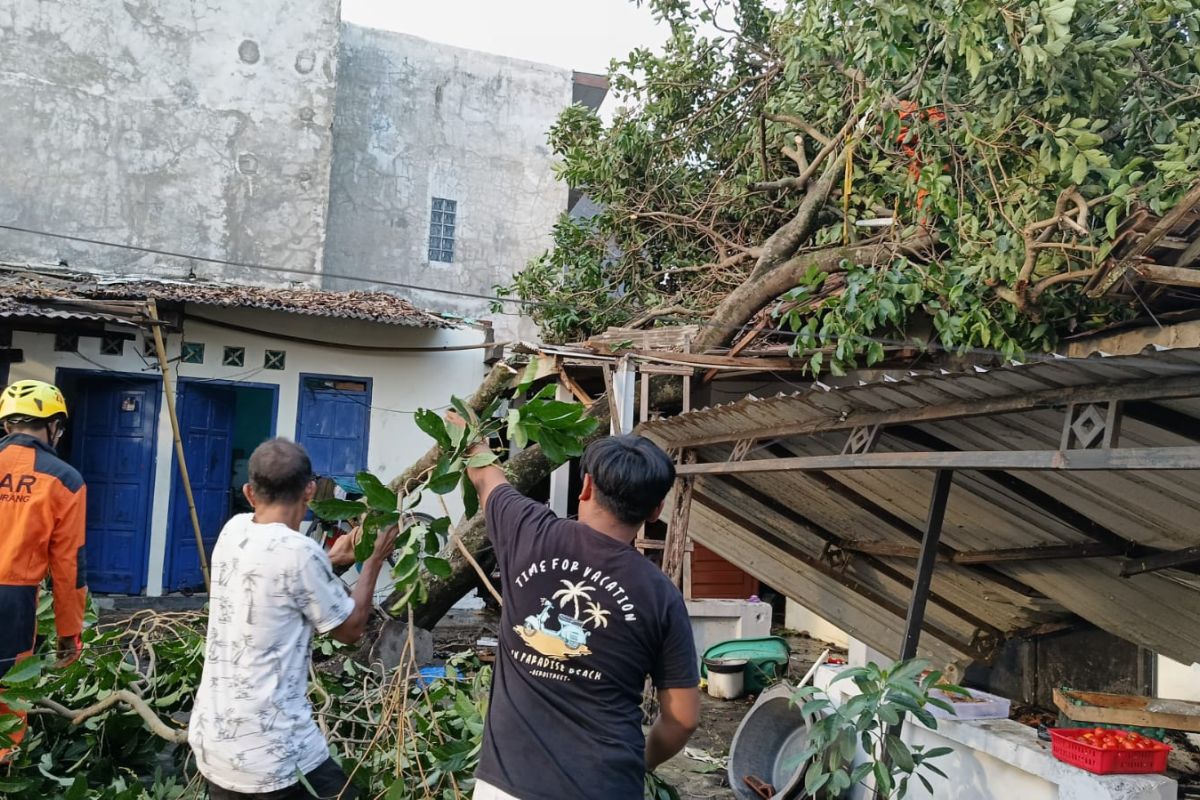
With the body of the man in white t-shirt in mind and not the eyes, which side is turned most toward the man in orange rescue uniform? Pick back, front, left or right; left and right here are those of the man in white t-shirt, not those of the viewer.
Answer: left

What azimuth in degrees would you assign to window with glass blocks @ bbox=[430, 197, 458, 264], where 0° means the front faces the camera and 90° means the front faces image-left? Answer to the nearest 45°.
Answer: approximately 0°

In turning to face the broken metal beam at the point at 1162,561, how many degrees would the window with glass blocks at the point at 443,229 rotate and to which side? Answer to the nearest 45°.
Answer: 0° — it already faces it

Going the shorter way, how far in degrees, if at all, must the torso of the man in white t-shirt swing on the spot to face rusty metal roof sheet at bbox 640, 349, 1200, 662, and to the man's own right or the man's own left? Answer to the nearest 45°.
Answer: approximately 45° to the man's own right

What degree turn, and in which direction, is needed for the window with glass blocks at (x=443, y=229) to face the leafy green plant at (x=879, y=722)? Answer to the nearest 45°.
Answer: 0° — it already faces it

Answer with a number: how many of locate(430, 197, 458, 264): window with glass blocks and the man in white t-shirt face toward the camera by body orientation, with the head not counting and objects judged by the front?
1

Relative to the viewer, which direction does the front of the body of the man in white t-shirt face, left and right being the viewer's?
facing away from the viewer and to the right of the viewer

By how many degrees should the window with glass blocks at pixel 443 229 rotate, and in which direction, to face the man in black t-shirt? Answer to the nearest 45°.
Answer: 0° — it already faces them

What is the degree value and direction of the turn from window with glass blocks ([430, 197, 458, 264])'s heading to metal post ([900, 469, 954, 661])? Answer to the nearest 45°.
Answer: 0° — it already faces it
